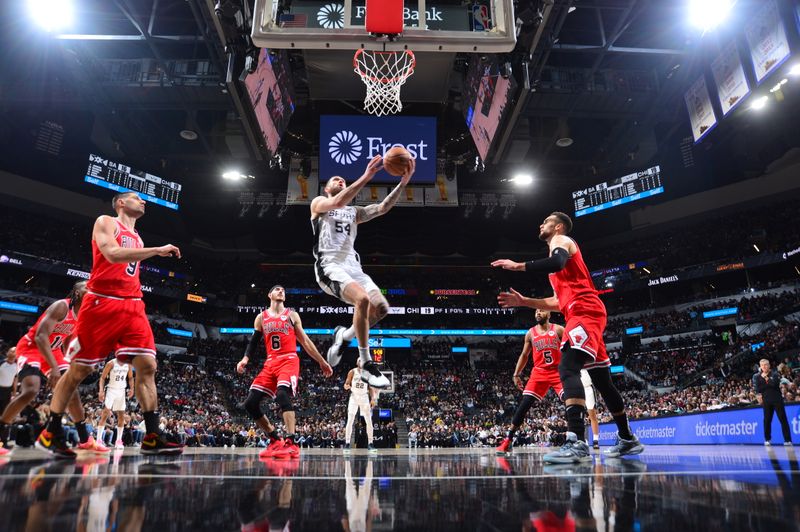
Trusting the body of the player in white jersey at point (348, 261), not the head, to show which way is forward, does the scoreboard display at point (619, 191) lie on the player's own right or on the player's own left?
on the player's own left

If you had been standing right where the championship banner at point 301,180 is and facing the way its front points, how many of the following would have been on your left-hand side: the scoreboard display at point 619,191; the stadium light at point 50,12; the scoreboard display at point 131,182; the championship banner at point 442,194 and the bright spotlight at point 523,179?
3

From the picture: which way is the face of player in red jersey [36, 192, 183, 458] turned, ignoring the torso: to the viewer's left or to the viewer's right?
to the viewer's right

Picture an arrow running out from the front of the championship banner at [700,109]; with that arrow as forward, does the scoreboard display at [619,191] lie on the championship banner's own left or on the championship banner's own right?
on the championship banner's own right

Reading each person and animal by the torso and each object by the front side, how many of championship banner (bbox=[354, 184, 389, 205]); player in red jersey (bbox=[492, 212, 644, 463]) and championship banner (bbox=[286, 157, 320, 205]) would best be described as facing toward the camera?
2

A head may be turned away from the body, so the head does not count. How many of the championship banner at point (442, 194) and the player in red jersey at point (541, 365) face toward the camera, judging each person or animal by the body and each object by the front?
2

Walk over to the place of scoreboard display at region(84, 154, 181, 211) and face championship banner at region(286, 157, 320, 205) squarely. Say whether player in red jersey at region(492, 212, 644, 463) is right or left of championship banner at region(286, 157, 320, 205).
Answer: right

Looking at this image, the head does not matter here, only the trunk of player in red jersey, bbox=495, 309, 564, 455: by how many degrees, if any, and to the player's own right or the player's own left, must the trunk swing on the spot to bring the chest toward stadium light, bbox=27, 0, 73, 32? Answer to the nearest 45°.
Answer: approximately 90° to the player's own right

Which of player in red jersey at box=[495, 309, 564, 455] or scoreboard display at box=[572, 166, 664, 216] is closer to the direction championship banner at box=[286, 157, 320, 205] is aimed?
the player in red jersey

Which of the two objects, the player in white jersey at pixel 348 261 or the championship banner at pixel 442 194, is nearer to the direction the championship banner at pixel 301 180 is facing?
the player in white jersey
